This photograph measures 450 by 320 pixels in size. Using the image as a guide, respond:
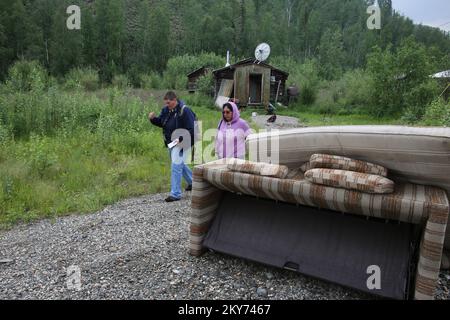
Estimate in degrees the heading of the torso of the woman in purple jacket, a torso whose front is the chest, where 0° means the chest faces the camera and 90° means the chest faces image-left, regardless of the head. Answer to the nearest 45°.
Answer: approximately 45°

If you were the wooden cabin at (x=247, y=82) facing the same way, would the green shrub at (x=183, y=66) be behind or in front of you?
behind

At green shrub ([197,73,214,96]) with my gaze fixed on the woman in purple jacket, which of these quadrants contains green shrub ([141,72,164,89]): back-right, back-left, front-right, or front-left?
back-right

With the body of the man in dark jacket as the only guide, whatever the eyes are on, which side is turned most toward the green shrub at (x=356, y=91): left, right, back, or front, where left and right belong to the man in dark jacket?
back

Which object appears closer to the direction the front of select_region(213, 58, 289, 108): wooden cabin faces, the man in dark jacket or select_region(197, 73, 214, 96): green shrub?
the man in dark jacket

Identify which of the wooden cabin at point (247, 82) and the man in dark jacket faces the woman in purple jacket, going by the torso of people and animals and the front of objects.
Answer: the wooden cabin

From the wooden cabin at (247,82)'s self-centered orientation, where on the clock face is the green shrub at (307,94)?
The green shrub is roughly at 8 o'clock from the wooden cabin.

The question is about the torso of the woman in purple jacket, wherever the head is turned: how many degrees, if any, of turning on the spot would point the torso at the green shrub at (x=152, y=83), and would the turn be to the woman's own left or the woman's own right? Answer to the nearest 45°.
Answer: approximately 135° to the woman's own right

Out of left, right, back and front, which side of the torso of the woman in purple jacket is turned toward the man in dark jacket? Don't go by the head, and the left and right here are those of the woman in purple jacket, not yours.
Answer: right

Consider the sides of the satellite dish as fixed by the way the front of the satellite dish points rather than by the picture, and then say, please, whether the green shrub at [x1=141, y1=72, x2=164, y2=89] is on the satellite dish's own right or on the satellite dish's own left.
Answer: on the satellite dish's own right
